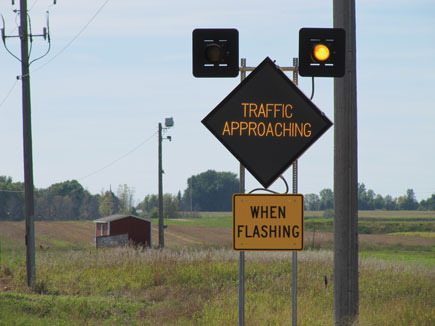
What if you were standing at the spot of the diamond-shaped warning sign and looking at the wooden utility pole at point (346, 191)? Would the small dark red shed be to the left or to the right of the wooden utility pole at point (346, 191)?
left

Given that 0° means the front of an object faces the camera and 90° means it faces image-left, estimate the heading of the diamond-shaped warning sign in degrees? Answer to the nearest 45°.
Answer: approximately 0°

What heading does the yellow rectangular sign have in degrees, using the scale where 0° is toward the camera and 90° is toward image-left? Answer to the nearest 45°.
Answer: approximately 0°

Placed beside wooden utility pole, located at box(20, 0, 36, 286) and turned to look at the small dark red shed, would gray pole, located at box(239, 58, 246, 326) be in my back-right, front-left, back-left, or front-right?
back-right

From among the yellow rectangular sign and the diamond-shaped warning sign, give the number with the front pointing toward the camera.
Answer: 2

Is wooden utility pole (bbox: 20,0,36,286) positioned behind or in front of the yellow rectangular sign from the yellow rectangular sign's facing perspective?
behind

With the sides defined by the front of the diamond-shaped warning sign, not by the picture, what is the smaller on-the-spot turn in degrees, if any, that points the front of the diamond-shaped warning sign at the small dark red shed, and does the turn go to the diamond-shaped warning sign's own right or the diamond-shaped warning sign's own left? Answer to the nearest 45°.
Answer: approximately 180°
